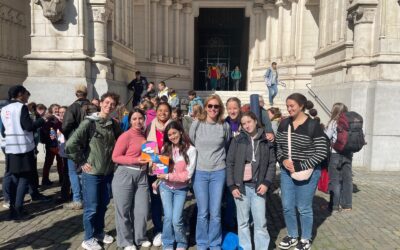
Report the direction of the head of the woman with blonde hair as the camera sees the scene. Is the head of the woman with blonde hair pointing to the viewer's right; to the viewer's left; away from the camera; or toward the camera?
toward the camera

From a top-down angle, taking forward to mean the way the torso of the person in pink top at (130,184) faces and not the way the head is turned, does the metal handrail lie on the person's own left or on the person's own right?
on the person's own left

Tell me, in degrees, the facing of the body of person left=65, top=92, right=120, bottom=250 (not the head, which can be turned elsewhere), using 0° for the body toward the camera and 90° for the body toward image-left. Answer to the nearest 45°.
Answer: approximately 315°

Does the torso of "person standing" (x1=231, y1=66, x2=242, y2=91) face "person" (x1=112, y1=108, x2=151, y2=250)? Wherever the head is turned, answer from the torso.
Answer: yes

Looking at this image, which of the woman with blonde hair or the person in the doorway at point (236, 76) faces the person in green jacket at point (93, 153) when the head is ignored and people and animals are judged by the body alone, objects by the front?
the person in the doorway at point (236, 76)

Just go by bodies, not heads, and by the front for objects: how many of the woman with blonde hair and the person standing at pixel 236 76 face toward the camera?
2

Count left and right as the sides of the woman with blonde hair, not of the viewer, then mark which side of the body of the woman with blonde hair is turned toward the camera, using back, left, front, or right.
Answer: front

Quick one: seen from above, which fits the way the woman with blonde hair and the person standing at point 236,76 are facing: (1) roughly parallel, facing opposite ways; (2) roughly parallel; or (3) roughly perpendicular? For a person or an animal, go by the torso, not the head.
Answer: roughly parallel

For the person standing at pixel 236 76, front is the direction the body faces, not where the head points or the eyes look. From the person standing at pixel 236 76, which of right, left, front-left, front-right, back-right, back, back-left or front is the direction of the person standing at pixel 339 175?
front

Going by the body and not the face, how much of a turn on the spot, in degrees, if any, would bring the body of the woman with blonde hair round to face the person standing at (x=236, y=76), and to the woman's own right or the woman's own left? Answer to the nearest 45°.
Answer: approximately 180°

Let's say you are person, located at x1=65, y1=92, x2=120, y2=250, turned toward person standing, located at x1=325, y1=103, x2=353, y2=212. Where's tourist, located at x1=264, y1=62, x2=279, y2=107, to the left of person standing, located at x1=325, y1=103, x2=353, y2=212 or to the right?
left
